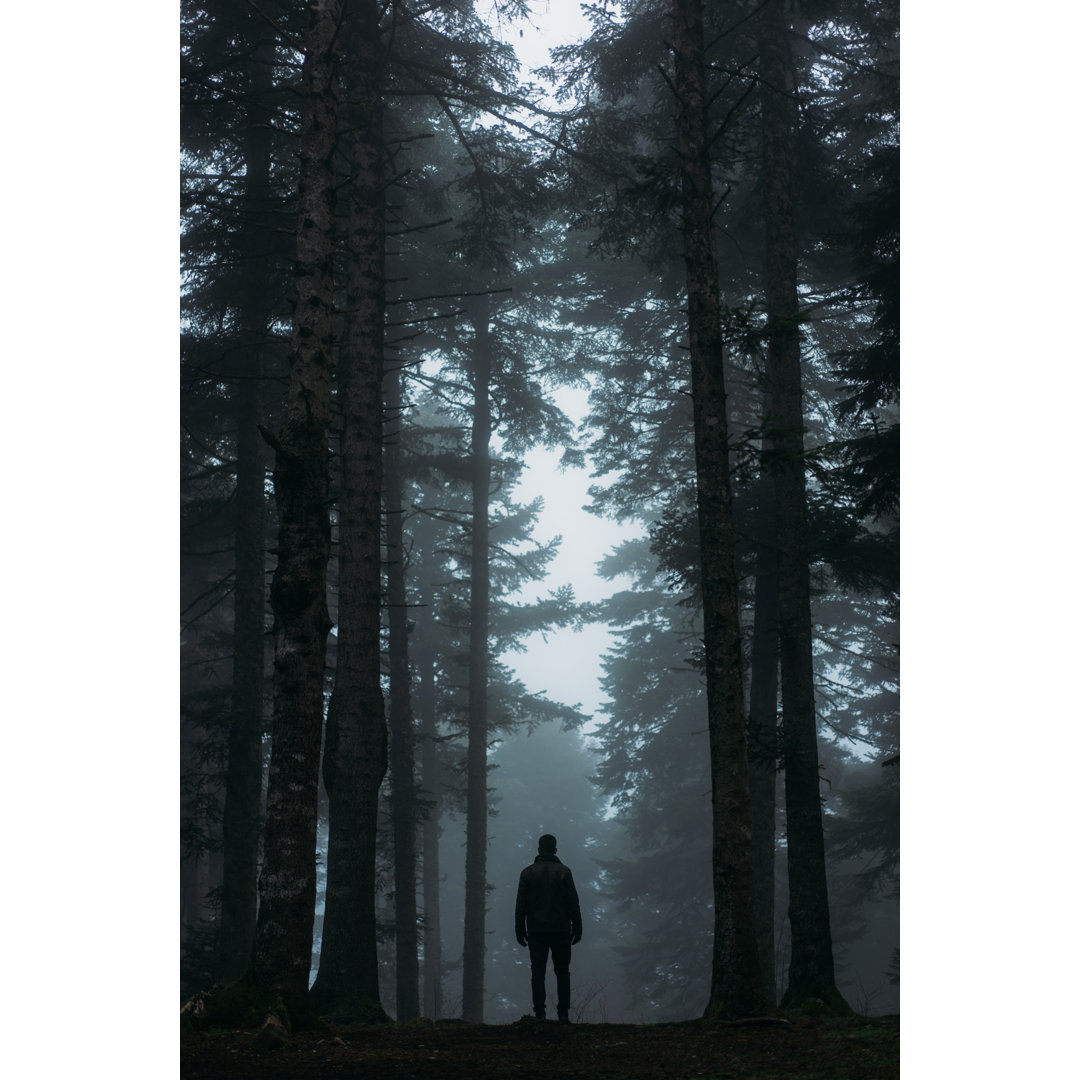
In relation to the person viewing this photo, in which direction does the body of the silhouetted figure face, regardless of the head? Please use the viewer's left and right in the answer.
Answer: facing away from the viewer
